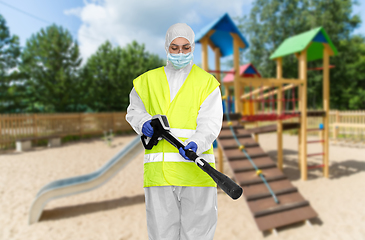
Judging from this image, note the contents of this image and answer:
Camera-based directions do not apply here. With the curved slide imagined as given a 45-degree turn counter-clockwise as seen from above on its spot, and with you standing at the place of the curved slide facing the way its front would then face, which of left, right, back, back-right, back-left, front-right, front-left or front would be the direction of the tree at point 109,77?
back-right

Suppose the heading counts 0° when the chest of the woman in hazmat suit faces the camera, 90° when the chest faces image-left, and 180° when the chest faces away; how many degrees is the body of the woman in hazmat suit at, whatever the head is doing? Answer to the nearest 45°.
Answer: approximately 0°

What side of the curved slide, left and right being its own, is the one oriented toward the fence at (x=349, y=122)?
back

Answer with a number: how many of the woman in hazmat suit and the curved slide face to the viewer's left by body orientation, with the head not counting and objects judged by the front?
1

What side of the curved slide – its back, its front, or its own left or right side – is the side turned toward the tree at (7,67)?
right

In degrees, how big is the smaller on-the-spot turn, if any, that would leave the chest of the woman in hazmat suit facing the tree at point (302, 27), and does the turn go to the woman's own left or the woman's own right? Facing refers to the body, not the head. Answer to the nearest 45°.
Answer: approximately 135° to the woman's own left

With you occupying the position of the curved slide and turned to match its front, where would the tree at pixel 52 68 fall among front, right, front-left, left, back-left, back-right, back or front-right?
right

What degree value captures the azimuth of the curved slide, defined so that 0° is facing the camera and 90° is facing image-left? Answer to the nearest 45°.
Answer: approximately 90°
